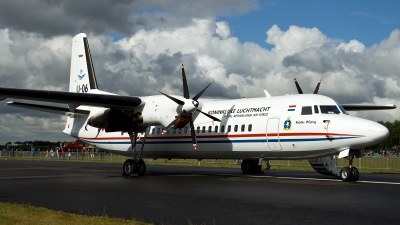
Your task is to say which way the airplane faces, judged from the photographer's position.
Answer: facing the viewer and to the right of the viewer
